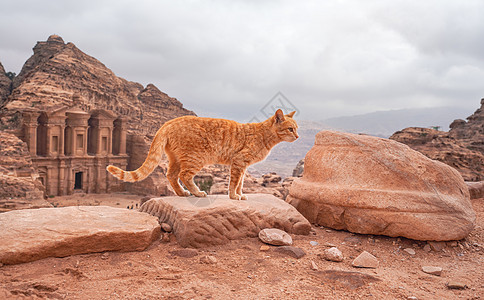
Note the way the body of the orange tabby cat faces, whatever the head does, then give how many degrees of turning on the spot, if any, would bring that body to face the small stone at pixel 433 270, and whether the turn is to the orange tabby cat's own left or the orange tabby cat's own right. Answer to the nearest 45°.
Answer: approximately 45° to the orange tabby cat's own right

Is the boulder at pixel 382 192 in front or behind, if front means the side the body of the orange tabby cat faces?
in front

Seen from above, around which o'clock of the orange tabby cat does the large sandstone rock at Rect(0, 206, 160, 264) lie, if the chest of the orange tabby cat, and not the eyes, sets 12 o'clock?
The large sandstone rock is roughly at 5 o'clock from the orange tabby cat.

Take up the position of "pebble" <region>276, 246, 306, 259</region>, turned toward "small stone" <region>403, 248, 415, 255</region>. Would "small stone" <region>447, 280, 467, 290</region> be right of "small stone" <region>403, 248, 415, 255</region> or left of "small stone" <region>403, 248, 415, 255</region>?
right

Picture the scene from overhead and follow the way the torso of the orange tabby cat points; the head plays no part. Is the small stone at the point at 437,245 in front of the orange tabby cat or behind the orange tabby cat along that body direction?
in front

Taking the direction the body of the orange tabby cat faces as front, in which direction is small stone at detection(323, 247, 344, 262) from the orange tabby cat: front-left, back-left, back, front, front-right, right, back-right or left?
front-right

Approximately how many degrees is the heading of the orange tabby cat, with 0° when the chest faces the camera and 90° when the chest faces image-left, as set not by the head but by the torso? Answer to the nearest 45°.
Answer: approximately 270°

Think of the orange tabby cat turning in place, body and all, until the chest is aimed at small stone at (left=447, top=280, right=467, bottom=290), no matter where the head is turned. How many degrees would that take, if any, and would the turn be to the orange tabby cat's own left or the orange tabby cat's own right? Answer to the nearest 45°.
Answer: approximately 45° to the orange tabby cat's own right
